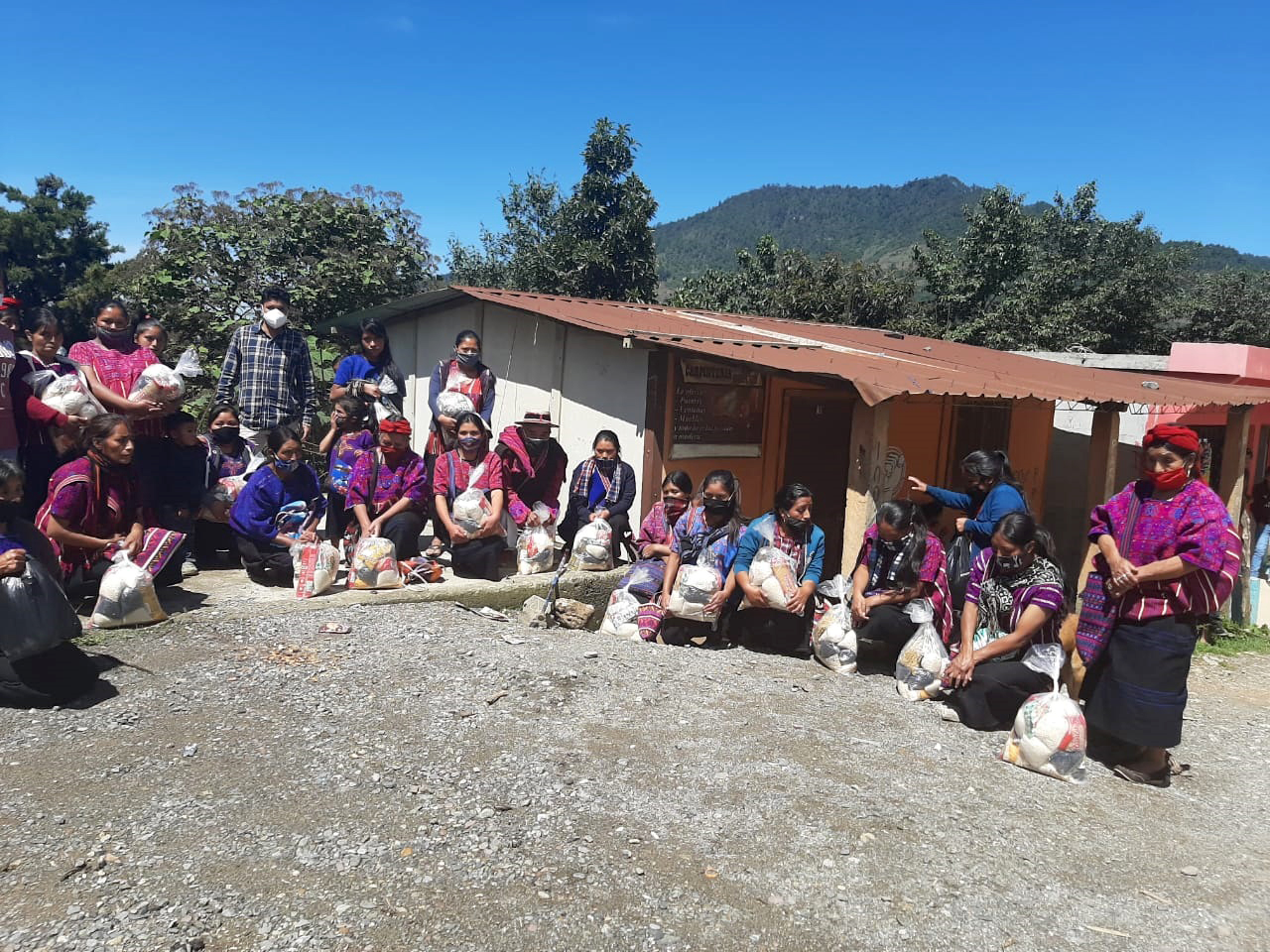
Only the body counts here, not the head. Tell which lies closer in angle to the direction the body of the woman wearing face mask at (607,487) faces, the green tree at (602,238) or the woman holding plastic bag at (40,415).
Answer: the woman holding plastic bag

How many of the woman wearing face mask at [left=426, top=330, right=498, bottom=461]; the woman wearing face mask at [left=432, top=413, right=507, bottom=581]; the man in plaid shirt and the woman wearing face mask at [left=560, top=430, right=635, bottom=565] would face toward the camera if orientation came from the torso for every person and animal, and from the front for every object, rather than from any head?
4

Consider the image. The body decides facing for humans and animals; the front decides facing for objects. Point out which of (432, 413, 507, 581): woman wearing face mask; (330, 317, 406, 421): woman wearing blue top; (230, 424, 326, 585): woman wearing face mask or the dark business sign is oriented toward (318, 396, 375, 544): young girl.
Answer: (330, 317, 406, 421): woman wearing blue top

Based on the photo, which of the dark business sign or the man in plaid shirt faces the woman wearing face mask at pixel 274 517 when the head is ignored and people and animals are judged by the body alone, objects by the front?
the man in plaid shirt

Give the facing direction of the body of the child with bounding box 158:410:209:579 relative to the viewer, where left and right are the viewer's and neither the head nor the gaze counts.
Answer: facing the viewer and to the right of the viewer

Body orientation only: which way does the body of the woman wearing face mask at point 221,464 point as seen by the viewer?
toward the camera

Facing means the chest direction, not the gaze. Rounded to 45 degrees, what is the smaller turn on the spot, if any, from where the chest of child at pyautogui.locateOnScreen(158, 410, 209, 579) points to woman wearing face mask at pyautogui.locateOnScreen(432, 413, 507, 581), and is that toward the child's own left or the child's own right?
approximately 45° to the child's own left

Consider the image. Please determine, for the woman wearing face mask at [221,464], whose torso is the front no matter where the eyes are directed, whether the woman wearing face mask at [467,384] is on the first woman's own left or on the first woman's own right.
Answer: on the first woman's own left

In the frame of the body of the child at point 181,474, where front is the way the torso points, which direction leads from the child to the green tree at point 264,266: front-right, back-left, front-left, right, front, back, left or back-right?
back-left

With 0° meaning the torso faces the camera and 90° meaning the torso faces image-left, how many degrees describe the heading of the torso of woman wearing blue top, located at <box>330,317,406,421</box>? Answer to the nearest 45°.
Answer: approximately 0°

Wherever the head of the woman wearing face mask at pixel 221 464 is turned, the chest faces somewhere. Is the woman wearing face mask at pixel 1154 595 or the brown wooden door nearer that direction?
the woman wearing face mask

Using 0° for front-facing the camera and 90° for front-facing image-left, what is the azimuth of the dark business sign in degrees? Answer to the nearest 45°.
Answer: approximately 315°

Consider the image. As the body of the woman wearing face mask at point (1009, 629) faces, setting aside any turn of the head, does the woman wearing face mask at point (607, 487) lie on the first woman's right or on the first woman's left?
on the first woman's right

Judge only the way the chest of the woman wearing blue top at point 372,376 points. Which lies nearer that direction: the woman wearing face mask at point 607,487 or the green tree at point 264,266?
the woman wearing face mask

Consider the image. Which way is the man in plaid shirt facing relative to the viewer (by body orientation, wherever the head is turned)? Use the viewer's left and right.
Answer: facing the viewer
